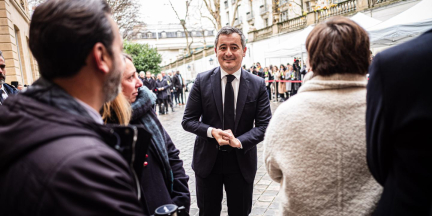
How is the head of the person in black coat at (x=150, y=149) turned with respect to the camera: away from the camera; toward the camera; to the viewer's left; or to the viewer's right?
to the viewer's right

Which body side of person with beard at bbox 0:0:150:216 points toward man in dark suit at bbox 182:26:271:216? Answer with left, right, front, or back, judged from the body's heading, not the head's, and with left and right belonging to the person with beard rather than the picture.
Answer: front

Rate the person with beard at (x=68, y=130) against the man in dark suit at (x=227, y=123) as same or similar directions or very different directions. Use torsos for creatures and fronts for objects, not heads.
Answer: very different directions

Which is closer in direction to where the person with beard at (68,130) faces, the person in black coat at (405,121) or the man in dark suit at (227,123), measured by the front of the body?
the man in dark suit

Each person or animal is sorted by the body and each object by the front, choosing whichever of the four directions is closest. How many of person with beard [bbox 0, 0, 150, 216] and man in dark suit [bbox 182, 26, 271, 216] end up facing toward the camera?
1

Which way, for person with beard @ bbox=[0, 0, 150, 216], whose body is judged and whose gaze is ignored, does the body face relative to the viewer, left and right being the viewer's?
facing away from the viewer and to the right of the viewer

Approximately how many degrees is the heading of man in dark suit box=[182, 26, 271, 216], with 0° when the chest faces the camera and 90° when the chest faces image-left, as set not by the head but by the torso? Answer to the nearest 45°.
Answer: approximately 0°

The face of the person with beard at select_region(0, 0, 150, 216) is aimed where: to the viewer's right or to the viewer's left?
to the viewer's right

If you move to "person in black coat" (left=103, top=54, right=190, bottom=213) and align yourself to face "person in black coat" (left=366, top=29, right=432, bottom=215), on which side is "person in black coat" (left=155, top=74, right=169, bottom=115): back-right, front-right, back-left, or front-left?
back-left

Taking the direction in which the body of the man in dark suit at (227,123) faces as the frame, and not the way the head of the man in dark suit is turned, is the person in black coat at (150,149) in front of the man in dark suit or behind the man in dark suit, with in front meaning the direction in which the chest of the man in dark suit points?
in front

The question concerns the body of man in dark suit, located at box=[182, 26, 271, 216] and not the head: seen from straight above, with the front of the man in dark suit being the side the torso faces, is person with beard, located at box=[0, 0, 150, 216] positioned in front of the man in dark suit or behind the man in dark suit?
in front

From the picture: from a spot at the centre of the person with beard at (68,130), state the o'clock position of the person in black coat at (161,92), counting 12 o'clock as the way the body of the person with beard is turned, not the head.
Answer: The person in black coat is roughly at 11 o'clock from the person with beard.

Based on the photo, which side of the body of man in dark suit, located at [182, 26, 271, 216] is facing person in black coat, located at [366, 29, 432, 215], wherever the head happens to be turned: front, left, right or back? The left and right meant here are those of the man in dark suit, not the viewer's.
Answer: front
